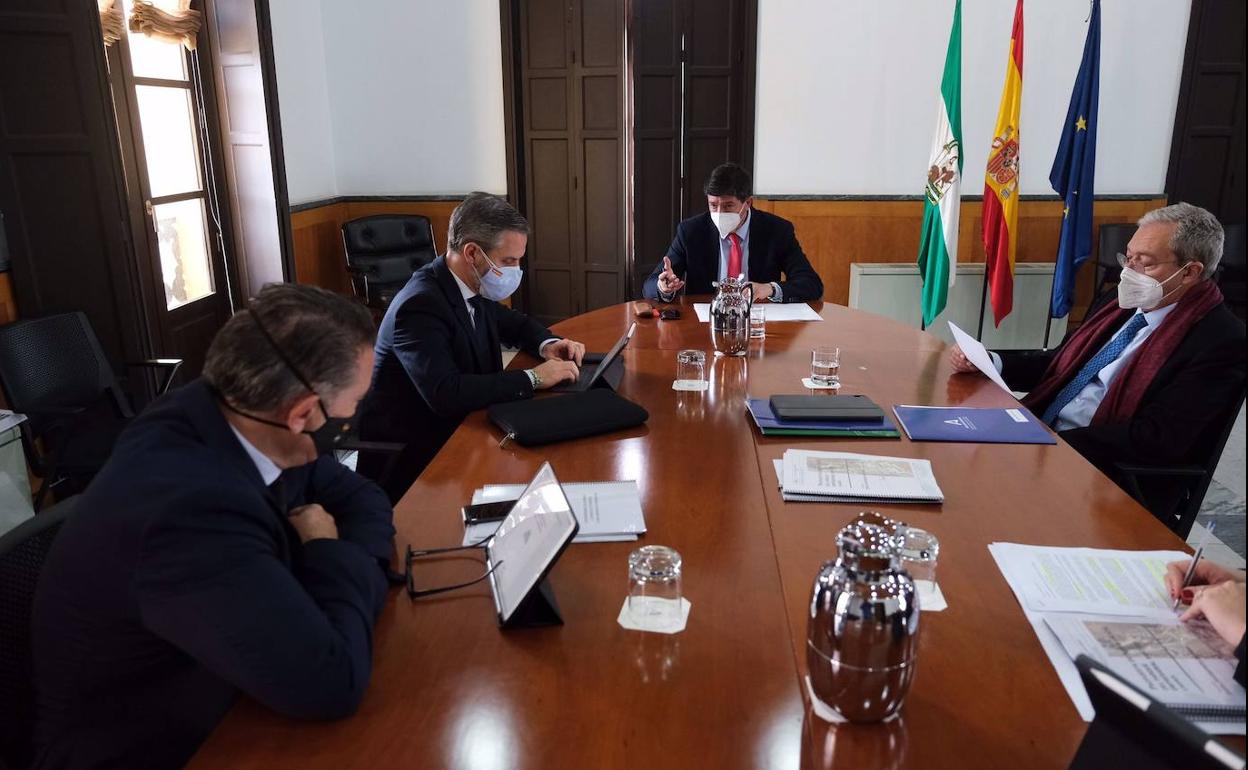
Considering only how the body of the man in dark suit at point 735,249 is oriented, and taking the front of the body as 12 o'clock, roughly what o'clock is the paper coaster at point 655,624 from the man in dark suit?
The paper coaster is roughly at 12 o'clock from the man in dark suit.

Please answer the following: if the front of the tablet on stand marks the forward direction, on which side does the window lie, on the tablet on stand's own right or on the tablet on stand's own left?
on the tablet on stand's own right

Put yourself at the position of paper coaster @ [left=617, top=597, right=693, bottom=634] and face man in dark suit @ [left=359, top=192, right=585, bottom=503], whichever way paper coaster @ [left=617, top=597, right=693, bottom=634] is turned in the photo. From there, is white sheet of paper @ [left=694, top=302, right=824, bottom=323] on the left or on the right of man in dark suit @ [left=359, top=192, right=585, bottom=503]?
right

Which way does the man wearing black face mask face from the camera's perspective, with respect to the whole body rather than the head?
to the viewer's right

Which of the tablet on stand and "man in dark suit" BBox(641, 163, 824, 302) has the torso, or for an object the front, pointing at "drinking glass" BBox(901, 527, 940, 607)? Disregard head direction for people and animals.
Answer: the man in dark suit

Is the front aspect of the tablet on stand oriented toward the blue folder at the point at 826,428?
no

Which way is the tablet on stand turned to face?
to the viewer's left

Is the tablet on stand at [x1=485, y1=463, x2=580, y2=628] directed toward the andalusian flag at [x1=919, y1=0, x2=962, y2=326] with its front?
no

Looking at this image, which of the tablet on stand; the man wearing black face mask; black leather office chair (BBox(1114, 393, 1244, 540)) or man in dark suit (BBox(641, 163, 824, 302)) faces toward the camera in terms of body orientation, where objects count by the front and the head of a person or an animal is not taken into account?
the man in dark suit

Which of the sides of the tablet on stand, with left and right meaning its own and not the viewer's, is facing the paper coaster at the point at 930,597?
back

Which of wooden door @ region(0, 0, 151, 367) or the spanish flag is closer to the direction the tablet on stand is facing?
the wooden door

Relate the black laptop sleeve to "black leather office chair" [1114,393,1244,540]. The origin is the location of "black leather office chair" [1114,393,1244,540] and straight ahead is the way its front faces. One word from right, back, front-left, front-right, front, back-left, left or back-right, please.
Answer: front-left

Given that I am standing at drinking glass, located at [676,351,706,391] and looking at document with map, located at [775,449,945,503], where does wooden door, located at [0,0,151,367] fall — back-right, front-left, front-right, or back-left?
back-right

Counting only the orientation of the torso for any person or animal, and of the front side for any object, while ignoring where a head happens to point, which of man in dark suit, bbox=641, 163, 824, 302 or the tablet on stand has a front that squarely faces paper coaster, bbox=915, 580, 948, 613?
the man in dark suit

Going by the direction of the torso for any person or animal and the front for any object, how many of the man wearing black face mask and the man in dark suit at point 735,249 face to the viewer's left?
0

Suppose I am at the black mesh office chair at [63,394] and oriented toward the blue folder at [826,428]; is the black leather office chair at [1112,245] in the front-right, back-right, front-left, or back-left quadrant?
front-left

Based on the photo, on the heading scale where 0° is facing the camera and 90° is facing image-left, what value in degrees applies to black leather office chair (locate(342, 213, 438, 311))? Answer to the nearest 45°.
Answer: approximately 315°

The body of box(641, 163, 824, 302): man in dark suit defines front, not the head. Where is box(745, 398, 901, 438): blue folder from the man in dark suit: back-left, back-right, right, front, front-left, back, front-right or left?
front

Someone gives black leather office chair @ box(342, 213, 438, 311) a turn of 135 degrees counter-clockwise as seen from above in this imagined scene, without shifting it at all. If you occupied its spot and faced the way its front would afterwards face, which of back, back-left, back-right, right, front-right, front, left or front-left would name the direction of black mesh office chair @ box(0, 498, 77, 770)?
back
